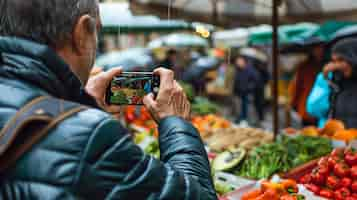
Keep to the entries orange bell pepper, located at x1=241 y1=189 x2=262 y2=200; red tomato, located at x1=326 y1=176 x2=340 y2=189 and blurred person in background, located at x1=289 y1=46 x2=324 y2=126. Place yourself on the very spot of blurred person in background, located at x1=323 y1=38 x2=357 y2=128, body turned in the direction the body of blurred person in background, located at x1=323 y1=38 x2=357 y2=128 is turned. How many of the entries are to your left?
2

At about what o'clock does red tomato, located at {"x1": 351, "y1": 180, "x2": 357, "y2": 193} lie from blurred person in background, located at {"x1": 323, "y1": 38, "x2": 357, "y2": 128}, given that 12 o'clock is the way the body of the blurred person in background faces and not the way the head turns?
The red tomato is roughly at 9 o'clock from the blurred person in background.

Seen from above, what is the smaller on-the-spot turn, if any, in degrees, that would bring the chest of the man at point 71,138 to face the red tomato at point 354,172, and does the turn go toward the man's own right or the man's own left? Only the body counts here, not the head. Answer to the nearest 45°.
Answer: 0° — they already face it

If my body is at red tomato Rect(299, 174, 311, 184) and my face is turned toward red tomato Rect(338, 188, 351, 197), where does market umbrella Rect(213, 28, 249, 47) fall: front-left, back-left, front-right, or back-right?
back-left

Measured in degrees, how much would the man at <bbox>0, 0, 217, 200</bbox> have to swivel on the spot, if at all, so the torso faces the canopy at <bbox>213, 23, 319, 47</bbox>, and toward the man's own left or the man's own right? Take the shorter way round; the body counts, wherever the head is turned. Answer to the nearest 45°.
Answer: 0° — they already face it

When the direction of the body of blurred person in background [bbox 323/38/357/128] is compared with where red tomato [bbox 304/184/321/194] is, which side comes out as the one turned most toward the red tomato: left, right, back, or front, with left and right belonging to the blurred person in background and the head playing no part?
left

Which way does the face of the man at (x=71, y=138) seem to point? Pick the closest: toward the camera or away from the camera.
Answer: away from the camera

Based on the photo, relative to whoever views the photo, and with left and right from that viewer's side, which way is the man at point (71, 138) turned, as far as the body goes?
facing away from the viewer and to the right of the viewer

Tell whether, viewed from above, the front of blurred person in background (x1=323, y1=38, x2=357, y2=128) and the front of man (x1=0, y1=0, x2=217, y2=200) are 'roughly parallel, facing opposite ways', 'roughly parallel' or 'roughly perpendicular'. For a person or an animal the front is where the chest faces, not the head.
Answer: roughly perpendicular

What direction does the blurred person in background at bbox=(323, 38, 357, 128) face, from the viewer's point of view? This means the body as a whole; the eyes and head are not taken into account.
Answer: to the viewer's left

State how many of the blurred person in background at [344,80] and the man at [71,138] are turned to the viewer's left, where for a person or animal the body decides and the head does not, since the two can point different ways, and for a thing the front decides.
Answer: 1

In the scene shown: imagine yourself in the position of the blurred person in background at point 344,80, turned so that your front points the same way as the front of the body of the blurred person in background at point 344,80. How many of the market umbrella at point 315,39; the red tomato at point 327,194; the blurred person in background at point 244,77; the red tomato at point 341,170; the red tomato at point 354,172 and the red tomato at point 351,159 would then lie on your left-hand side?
4
